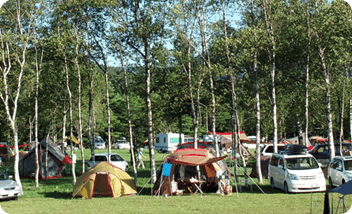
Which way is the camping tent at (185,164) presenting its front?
toward the camera

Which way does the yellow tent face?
toward the camera

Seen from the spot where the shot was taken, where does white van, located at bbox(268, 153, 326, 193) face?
facing the viewer and to the right of the viewer

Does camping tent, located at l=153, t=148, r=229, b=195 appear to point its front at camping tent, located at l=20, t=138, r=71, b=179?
no

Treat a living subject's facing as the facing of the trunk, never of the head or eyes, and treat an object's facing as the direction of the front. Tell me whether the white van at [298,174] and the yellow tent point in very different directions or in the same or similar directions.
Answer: same or similar directions

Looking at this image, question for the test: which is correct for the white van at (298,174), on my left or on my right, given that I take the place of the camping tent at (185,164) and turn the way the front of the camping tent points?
on my left

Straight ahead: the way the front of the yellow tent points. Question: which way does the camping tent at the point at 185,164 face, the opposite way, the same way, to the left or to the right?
the same way

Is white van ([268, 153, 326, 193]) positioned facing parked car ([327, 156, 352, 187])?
no

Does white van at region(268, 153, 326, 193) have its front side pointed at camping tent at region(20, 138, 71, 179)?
no

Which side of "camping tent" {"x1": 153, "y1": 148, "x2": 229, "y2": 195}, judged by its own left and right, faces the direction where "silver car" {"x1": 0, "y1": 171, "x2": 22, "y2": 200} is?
right

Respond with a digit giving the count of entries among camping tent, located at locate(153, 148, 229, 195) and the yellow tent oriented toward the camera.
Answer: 2

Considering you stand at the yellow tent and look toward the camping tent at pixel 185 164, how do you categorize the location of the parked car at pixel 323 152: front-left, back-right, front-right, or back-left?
front-left

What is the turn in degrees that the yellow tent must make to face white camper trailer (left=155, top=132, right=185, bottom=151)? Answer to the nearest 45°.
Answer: approximately 180°

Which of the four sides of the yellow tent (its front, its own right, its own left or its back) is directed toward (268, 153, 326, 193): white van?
left

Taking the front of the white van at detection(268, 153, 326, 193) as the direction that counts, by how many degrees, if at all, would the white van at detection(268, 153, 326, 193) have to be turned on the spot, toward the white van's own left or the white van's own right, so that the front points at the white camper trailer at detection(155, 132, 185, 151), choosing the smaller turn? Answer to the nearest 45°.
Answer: approximately 180°

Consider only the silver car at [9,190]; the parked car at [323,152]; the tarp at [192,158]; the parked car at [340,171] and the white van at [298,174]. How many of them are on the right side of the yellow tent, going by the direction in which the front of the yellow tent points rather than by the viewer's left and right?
1

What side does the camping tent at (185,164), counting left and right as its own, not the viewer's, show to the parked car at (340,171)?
left

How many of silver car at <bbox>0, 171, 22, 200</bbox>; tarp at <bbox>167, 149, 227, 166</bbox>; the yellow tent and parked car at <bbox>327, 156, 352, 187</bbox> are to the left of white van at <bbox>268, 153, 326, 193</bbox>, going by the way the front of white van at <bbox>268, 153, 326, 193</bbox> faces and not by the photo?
1
